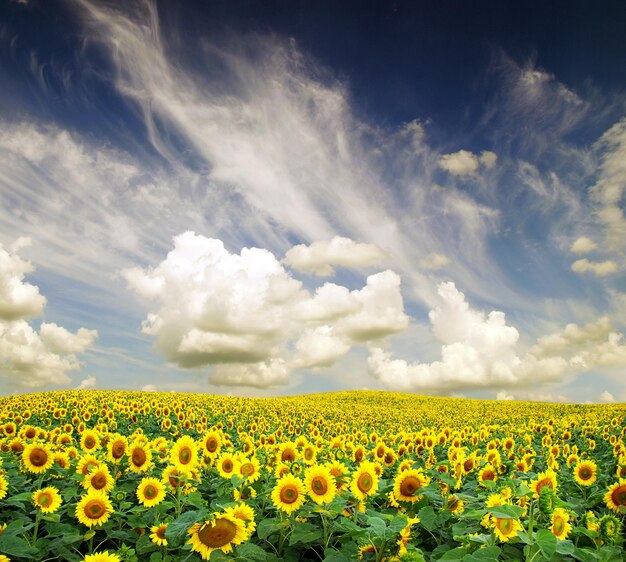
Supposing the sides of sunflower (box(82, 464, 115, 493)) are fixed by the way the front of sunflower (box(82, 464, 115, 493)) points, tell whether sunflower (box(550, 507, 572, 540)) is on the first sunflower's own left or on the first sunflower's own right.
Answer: on the first sunflower's own left

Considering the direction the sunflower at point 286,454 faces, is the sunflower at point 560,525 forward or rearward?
forward

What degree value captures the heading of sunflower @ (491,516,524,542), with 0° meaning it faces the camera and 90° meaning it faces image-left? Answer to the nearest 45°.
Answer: approximately 0°

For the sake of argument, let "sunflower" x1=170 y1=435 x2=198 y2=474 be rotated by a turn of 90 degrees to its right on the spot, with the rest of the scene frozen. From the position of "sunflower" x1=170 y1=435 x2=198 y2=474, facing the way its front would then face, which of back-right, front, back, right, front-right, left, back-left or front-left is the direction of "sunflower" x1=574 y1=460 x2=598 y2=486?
back

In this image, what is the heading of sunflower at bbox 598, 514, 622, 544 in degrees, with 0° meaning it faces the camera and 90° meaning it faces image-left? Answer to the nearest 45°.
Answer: approximately 0°

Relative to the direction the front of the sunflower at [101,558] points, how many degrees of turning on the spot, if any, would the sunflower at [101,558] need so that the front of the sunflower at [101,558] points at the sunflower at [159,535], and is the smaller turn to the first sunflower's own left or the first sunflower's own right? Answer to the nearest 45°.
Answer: approximately 135° to the first sunflower's own left

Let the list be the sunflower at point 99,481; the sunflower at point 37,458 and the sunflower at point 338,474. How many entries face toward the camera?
3

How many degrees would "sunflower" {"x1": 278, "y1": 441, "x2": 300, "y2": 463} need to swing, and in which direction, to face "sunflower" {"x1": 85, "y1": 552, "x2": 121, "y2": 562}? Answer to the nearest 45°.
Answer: approximately 45° to its right

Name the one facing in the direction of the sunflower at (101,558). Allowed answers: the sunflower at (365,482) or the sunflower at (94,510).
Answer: the sunflower at (94,510)

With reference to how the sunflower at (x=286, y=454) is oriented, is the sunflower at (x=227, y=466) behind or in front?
in front

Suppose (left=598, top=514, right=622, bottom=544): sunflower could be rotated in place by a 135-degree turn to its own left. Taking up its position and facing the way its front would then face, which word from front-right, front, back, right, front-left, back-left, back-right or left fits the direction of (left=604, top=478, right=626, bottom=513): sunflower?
front-left
